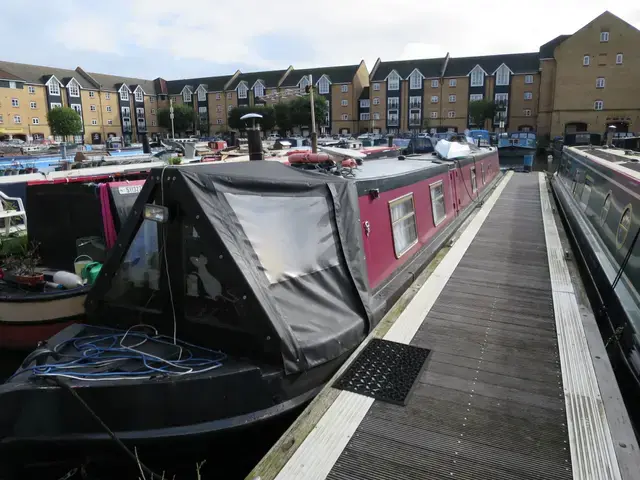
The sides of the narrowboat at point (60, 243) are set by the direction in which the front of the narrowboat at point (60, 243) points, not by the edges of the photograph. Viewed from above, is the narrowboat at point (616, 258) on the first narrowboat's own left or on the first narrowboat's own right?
on the first narrowboat's own left

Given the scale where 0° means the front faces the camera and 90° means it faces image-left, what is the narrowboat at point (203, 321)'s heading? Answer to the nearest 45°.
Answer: approximately 45°

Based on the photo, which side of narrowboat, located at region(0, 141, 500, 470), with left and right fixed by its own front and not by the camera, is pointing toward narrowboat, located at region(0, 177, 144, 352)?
right

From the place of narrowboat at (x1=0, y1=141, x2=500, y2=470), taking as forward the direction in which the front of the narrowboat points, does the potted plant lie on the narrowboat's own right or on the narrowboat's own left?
on the narrowboat's own right

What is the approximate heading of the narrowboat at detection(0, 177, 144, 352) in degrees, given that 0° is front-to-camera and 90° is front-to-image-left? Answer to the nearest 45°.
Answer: approximately 45°
